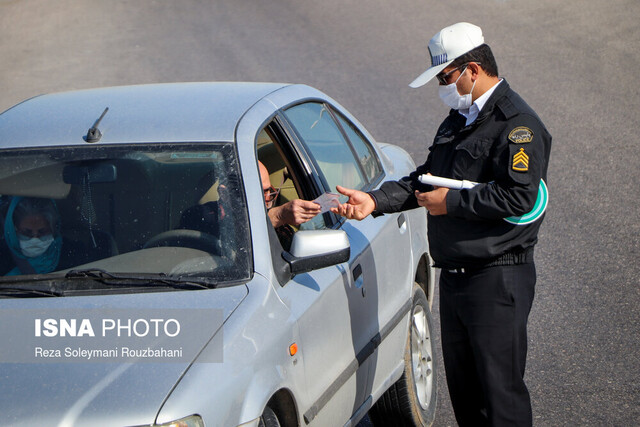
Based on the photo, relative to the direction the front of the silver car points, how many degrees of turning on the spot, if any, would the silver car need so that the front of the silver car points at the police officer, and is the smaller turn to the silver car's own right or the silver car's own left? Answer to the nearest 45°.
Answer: approximately 135° to the silver car's own left

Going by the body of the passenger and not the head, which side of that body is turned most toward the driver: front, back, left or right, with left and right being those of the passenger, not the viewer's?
left

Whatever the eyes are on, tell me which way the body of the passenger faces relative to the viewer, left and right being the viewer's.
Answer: facing the viewer

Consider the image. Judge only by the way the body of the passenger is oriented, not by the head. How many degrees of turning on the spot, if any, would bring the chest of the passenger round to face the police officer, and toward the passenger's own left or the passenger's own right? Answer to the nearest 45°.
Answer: approximately 90° to the passenger's own left

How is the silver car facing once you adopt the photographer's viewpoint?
facing the viewer and to the left of the viewer
